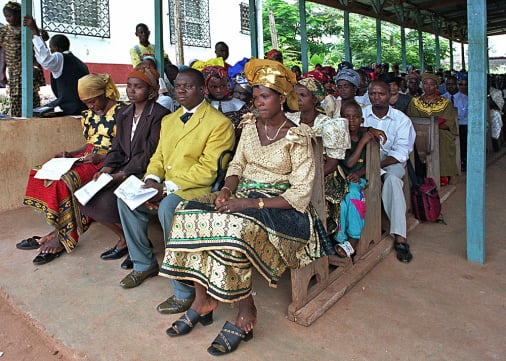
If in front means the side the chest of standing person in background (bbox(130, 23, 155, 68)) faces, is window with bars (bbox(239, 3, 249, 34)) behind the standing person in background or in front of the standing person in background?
behind

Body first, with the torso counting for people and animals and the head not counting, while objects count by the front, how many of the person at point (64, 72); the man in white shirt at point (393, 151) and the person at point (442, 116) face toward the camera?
2

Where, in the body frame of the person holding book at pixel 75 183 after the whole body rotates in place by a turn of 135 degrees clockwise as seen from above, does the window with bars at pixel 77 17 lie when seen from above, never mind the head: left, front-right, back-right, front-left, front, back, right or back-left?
front

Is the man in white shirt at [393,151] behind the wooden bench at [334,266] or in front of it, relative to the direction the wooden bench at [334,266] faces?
behind

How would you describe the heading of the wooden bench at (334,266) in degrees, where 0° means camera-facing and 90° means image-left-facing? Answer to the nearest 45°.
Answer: approximately 45°

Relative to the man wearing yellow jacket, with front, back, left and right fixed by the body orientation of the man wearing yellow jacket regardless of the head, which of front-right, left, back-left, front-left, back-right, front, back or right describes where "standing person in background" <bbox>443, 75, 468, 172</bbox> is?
back

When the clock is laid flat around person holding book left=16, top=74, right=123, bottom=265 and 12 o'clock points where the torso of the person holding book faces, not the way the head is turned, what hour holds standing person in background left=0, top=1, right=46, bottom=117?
The standing person in background is roughly at 4 o'clock from the person holding book.

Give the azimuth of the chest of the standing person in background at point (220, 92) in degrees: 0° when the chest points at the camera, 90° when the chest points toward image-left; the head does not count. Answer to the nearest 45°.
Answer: approximately 45°

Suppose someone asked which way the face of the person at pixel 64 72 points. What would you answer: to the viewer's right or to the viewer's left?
to the viewer's left
